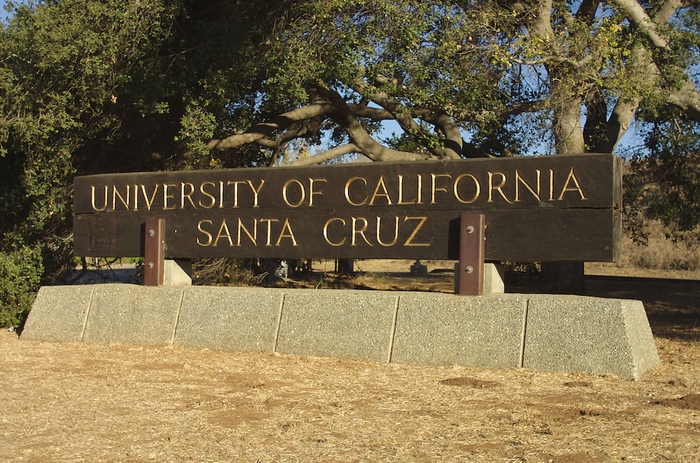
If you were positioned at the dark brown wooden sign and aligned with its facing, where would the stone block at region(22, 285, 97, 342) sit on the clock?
The stone block is roughly at 2 o'clock from the dark brown wooden sign.

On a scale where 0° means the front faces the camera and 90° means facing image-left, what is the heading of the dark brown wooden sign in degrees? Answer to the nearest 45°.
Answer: approximately 45°

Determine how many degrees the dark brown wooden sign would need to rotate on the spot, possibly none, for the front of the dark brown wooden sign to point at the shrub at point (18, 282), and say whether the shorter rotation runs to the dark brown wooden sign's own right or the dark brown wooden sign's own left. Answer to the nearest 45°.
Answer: approximately 90° to the dark brown wooden sign's own right
